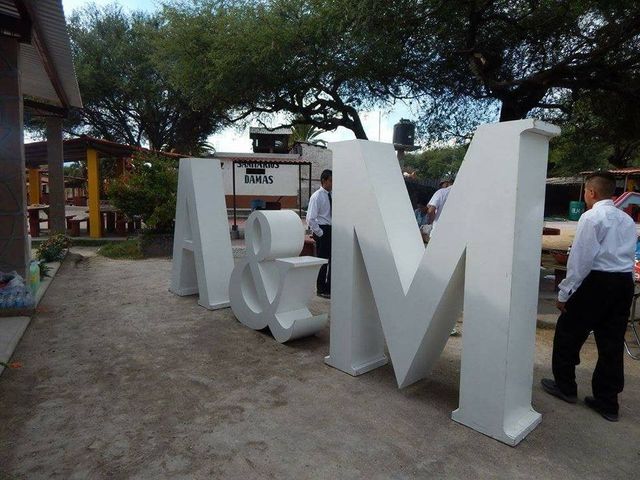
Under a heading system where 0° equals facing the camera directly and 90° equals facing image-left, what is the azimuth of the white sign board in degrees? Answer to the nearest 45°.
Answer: approximately 0°

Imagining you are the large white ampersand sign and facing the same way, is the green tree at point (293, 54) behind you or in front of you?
behind

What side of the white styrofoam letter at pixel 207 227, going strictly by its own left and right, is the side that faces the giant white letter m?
left

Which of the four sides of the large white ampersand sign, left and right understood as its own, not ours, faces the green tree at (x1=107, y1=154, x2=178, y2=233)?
right

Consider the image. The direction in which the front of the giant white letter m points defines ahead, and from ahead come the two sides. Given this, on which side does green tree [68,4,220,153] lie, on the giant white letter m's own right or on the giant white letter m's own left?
on the giant white letter m's own right

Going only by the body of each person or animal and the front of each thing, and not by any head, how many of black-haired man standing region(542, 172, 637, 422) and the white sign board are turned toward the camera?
1

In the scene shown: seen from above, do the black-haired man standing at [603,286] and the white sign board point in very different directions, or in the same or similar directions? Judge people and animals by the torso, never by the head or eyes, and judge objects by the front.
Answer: very different directions

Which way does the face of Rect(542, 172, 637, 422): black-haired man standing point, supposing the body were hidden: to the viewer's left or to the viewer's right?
to the viewer's left

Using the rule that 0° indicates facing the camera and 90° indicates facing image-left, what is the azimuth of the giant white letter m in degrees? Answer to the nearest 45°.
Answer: approximately 45°

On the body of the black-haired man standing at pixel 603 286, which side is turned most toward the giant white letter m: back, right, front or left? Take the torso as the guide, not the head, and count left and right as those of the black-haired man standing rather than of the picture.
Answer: left
